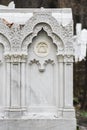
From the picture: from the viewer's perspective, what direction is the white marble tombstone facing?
toward the camera
